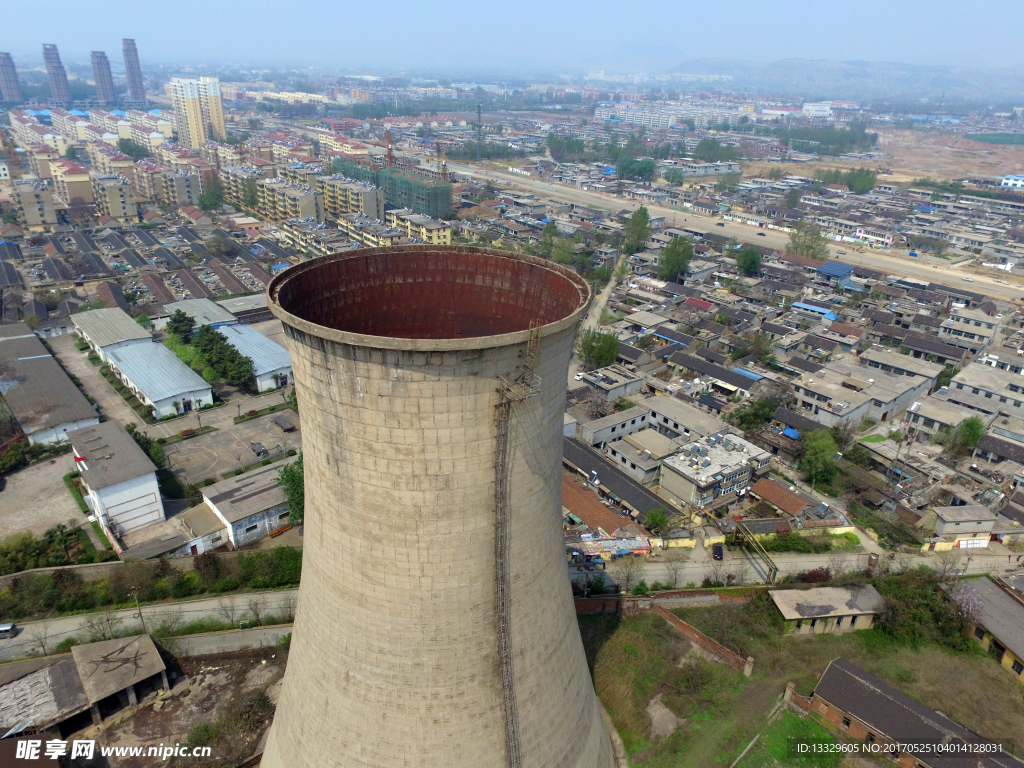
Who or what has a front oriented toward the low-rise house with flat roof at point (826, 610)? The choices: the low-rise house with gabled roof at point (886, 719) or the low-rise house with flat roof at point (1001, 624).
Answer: the low-rise house with flat roof at point (1001, 624)

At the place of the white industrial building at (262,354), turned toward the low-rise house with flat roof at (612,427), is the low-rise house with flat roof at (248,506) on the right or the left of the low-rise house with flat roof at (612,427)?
right

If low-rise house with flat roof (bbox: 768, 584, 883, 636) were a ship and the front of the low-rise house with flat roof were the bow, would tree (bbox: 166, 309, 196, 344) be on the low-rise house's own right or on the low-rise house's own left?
on the low-rise house's own right

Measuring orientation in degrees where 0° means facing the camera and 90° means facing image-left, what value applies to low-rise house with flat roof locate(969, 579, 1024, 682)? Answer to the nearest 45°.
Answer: approximately 45°

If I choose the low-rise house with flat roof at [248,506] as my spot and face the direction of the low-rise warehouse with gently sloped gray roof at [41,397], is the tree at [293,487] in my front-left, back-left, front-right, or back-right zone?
back-right

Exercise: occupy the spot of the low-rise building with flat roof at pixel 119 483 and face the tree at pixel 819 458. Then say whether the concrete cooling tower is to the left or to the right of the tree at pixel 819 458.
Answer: right
